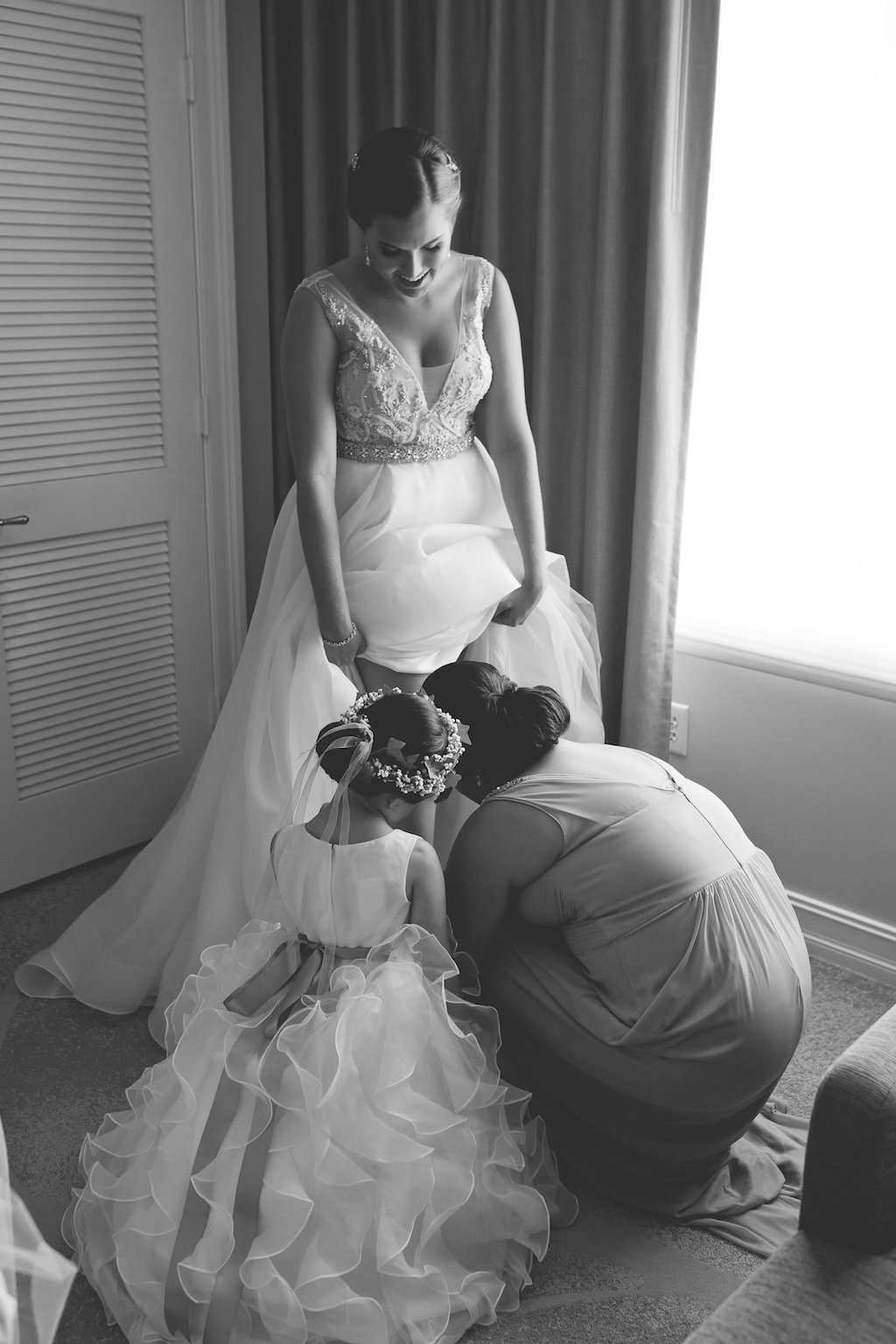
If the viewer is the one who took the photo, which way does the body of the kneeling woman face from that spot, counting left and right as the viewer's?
facing away from the viewer and to the left of the viewer

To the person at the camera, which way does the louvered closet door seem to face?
facing the viewer and to the right of the viewer

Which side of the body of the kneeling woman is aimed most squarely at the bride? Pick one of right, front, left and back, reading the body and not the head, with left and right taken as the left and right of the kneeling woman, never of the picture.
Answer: front

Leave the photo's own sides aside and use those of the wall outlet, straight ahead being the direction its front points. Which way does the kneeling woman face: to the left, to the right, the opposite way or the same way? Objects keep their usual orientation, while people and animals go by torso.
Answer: to the right

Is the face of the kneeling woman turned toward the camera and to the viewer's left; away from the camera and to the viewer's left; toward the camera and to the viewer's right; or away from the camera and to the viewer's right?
away from the camera and to the viewer's left

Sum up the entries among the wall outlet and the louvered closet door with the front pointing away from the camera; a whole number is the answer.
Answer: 0

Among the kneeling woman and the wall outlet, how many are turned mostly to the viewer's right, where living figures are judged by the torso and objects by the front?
0

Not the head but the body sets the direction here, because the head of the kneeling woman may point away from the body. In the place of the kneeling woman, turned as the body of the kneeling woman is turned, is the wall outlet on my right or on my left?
on my right

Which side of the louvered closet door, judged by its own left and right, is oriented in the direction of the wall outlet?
front

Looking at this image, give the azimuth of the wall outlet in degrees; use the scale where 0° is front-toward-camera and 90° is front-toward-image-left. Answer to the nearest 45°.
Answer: approximately 45°

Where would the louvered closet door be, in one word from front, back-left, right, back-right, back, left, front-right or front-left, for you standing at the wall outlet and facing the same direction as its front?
front-right

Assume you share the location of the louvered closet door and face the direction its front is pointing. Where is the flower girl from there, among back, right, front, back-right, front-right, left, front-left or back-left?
front-right
